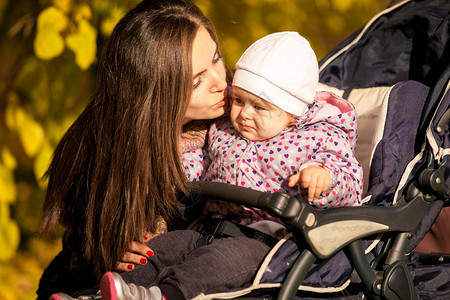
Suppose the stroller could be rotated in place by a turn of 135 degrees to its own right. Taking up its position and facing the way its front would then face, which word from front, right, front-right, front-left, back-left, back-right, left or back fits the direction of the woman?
left

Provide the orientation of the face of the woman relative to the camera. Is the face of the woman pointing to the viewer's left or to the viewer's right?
to the viewer's right

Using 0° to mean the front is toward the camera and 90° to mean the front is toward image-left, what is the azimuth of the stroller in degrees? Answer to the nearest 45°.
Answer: approximately 45°

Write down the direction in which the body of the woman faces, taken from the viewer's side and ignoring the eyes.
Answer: to the viewer's right

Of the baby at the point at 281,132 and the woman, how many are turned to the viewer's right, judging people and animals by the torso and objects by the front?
1

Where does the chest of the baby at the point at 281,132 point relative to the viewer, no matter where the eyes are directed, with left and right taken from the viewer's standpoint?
facing the viewer and to the left of the viewer
